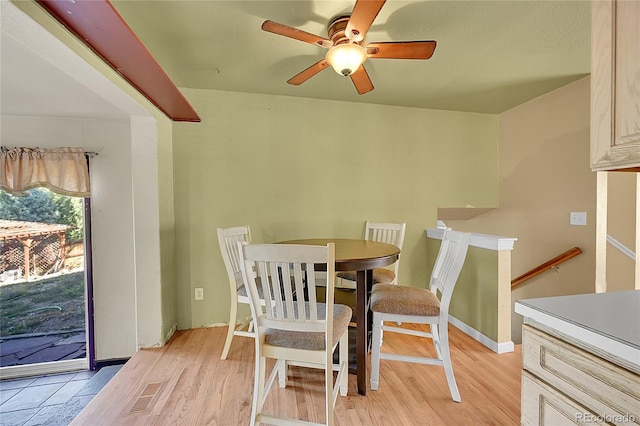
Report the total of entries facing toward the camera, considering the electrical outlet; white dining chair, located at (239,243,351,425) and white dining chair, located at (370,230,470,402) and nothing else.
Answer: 1

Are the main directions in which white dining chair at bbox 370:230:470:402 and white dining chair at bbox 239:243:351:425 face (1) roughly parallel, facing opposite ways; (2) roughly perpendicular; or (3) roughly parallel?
roughly perpendicular

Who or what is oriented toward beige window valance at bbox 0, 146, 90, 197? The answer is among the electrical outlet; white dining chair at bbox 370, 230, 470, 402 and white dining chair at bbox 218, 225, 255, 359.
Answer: white dining chair at bbox 370, 230, 470, 402

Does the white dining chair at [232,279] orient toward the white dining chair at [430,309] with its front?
yes

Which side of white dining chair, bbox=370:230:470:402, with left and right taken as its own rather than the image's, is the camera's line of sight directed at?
left

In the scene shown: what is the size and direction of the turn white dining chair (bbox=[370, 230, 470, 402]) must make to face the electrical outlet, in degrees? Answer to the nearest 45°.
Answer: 0° — it already faces it

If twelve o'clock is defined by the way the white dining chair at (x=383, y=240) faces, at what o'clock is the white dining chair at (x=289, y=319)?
the white dining chair at (x=289, y=319) is roughly at 11 o'clock from the white dining chair at (x=383, y=240).

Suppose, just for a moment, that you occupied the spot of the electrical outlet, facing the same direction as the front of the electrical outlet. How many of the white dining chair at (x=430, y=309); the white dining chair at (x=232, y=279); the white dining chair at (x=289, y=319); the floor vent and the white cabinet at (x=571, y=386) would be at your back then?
0

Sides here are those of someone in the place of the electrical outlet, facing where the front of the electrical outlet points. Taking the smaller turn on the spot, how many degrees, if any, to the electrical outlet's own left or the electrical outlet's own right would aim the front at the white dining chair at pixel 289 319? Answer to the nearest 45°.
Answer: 0° — it already faces it

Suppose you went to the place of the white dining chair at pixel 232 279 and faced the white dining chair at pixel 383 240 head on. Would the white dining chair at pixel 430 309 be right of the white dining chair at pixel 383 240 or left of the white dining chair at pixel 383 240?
right

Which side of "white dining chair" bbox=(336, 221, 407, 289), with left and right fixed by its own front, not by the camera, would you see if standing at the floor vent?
front

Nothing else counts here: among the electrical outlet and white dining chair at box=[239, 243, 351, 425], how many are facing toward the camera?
1

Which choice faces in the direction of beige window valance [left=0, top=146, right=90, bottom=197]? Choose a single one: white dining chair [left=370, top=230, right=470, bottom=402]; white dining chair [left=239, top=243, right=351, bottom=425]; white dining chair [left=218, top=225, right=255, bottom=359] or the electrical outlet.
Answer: white dining chair [left=370, top=230, right=470, bottom=402]

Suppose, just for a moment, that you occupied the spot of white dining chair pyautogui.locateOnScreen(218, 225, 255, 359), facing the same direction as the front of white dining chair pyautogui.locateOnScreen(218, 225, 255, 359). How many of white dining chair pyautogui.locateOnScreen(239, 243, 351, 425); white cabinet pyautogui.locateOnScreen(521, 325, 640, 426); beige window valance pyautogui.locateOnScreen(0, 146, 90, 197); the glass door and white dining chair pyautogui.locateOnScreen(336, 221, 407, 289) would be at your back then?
2

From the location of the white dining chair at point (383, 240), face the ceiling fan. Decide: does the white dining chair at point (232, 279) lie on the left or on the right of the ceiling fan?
right

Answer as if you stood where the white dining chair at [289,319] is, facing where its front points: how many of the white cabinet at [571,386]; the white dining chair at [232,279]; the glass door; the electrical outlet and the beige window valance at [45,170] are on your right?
1

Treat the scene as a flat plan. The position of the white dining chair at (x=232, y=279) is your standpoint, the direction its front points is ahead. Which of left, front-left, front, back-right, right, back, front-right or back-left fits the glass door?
back

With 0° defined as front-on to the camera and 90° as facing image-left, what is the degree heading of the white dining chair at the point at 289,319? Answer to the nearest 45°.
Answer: approximately 225°

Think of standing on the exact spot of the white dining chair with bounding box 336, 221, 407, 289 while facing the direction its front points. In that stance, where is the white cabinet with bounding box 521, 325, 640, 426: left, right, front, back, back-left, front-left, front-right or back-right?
front-left

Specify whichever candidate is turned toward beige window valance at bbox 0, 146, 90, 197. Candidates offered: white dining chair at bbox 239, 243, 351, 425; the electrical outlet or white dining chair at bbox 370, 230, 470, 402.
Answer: white dining chair at bbox 370, 230, 470, 402

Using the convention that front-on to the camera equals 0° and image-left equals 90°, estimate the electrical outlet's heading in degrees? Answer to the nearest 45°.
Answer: approximately 0°
